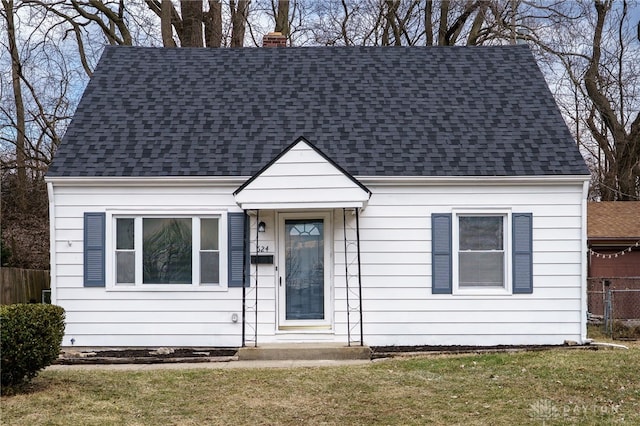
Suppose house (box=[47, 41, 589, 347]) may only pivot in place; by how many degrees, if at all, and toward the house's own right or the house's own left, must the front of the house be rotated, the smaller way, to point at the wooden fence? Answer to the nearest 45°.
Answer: approximately 135° to the house's own right

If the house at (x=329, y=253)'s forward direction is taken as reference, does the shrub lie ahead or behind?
ahead

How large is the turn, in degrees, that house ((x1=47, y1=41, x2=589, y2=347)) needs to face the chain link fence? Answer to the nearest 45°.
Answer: approximately 135° to its left

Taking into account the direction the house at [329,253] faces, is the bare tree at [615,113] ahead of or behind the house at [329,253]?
behind

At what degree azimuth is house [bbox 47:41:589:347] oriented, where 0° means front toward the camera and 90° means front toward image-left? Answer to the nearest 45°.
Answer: approximately 0°
